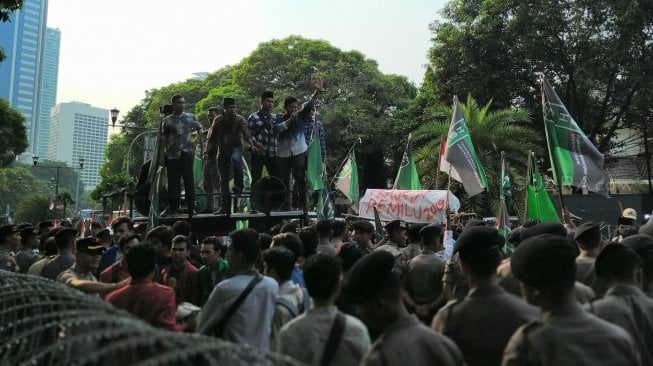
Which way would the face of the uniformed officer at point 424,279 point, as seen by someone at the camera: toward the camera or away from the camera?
away from the camera

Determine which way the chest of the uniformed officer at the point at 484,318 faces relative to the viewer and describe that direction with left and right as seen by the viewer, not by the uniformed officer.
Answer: facing away from the viewer

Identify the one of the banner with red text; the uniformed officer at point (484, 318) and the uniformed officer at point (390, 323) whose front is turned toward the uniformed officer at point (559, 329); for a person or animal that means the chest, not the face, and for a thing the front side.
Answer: the banner with red text

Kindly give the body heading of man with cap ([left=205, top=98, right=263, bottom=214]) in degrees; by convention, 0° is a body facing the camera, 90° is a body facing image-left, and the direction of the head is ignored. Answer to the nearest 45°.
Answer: approximately 0°

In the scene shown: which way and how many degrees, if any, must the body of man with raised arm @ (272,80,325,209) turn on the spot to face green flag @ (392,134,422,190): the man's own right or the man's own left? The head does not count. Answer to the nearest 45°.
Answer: approximately 135° to the man's own left

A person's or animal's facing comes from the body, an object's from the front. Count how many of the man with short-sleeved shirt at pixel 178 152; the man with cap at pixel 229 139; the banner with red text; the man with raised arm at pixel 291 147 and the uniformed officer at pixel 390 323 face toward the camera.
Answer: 4

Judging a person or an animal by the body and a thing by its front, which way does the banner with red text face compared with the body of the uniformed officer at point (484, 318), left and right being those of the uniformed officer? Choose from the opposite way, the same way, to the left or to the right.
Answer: the opposite way

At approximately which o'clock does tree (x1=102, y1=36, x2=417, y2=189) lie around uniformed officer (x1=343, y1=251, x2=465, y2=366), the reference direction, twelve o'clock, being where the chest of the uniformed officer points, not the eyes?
The tree is roughly at 1 o'clock from the uniformed officer.
